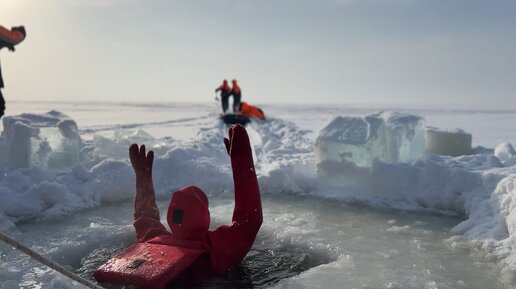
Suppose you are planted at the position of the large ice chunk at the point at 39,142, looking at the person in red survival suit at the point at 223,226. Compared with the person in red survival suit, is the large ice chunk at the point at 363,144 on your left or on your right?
left

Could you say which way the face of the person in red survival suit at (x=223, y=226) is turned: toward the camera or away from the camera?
away from the camera

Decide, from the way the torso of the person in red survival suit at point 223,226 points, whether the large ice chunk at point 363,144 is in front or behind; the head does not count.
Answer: in front

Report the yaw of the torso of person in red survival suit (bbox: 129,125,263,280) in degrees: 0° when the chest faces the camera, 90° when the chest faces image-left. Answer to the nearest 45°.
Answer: approximately 225°

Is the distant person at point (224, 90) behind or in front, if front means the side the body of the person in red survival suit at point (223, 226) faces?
in front

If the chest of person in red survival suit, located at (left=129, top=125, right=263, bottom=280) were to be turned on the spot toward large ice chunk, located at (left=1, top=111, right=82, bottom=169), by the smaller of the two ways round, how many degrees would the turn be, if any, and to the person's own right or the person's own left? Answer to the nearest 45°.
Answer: approximately 90° to the person's own left

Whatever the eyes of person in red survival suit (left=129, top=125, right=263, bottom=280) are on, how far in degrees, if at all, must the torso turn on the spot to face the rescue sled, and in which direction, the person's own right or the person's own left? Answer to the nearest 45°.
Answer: approximately 45° to the person's own left
